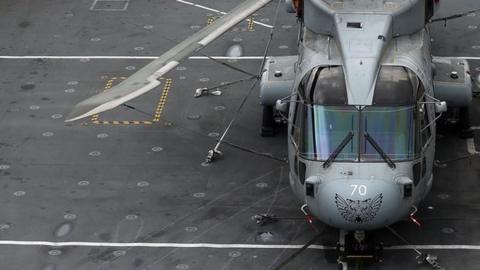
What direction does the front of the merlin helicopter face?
toward the camera
